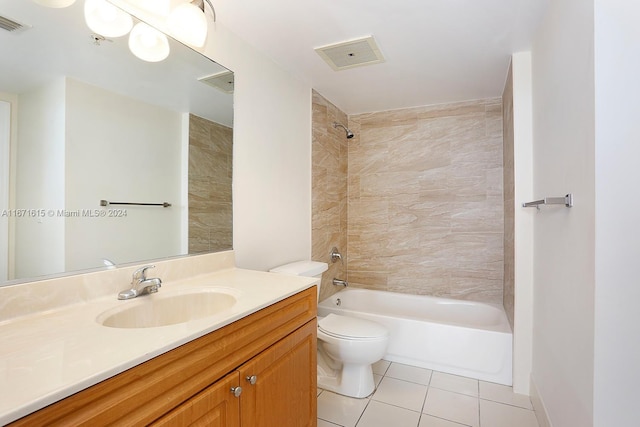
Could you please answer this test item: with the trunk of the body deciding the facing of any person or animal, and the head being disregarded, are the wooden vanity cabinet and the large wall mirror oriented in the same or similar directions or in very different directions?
same or similar directions

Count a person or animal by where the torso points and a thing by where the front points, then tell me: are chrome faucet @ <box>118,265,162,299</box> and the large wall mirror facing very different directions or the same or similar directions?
same or similar directions

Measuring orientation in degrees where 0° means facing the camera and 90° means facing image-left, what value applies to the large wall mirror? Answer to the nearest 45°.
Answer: approximately 315°

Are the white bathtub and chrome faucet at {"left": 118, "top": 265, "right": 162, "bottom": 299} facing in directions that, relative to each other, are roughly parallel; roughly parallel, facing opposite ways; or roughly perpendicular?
roughly perpendicular

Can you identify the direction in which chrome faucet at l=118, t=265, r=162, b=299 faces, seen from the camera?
facing the viewer and to the right of the viewer

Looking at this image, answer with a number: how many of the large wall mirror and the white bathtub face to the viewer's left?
0

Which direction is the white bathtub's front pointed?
toward the camera

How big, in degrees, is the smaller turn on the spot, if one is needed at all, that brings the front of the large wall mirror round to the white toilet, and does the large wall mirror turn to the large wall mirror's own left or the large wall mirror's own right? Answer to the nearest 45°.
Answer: approximately 45° to the large wall mirror's own left

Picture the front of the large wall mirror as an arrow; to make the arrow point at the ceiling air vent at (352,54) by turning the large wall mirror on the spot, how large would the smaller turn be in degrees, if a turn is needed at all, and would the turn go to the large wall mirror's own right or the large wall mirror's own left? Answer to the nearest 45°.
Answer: approximately 45° to the large wall mirror's own left

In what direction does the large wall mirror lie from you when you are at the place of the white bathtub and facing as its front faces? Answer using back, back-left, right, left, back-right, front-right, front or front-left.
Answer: front-right
